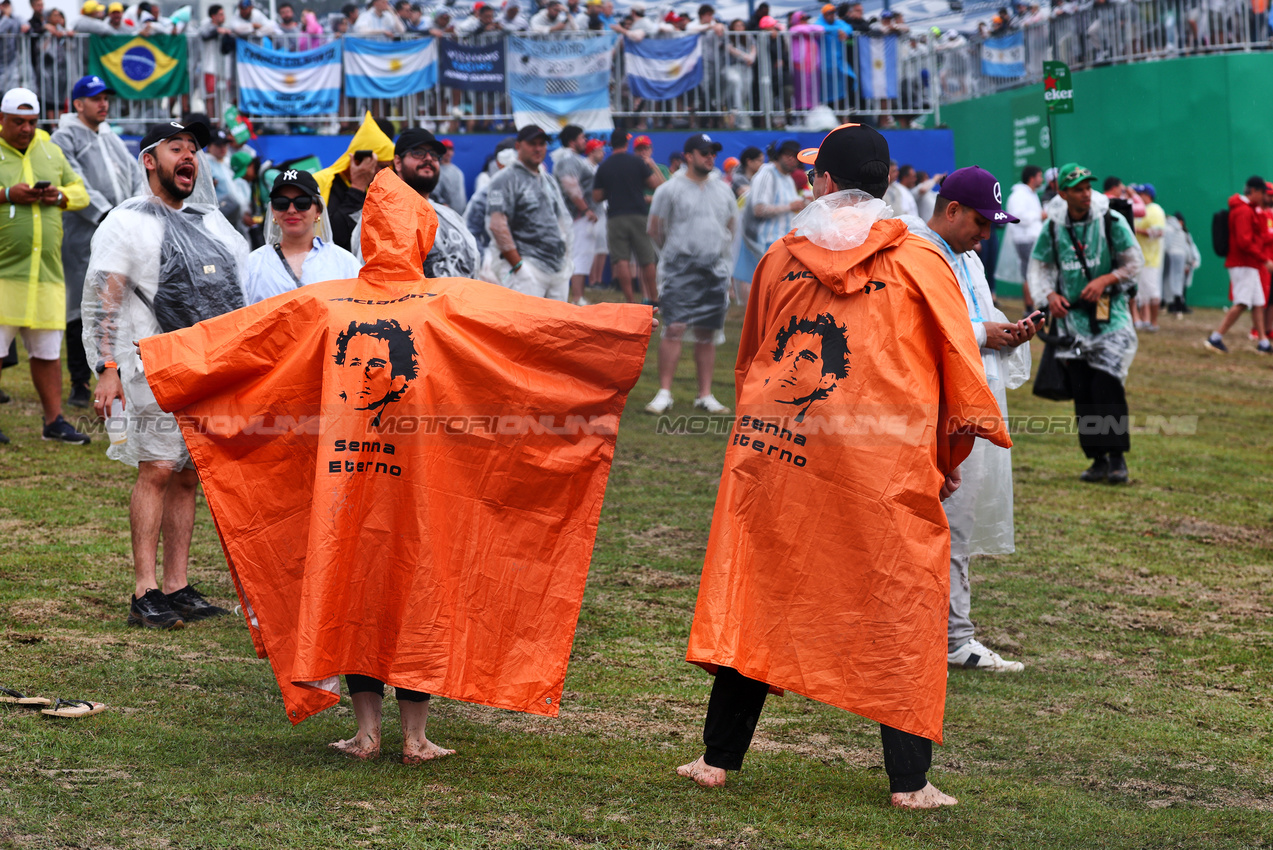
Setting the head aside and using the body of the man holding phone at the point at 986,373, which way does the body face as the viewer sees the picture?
to the viewer's right

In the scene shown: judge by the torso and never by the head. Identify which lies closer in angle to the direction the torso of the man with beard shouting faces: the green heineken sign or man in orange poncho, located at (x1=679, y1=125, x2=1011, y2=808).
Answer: the man in orange poncho

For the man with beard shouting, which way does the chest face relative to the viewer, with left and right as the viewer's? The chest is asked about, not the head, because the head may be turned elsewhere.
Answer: facing the viewer and to the right of the viewer

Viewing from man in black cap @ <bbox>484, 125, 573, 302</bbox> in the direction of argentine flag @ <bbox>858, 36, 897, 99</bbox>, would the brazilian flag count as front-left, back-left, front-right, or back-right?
front-left

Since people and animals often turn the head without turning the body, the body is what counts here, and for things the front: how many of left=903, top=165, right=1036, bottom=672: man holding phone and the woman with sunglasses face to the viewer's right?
1

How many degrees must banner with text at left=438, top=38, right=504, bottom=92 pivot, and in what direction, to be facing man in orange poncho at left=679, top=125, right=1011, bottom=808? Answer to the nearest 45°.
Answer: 0° — it already faces them

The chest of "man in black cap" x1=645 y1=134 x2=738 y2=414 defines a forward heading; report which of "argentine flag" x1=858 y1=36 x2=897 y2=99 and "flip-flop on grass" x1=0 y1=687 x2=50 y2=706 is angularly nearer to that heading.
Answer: the flip-flop on grass

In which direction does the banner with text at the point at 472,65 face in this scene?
toward the camera

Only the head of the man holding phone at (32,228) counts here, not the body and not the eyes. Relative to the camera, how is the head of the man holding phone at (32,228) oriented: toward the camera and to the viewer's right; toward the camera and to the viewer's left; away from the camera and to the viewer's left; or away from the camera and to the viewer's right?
toward the camera and to the viewer's right

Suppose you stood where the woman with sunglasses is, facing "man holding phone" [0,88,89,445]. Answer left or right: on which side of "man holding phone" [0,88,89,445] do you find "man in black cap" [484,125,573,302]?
right

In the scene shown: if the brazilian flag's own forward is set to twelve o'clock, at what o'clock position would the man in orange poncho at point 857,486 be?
The man in orange poncho is roughly at 12 o'clock from the brazilian flag.

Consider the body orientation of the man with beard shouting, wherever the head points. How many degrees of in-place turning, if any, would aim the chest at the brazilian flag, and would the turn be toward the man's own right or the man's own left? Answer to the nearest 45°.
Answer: approximately 135° to the man's own left

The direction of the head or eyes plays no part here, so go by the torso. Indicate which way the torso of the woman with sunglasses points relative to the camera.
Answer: toward the camera

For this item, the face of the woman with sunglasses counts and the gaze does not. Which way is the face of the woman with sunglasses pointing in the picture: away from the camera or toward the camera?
toward the camera

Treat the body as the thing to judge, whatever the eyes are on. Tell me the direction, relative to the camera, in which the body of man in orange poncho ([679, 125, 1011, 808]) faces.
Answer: away from the camera

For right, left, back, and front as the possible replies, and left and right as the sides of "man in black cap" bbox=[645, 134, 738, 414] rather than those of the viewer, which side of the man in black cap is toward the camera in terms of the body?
front

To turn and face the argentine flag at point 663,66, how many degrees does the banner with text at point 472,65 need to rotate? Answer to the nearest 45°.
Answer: approximately 90° to its left
